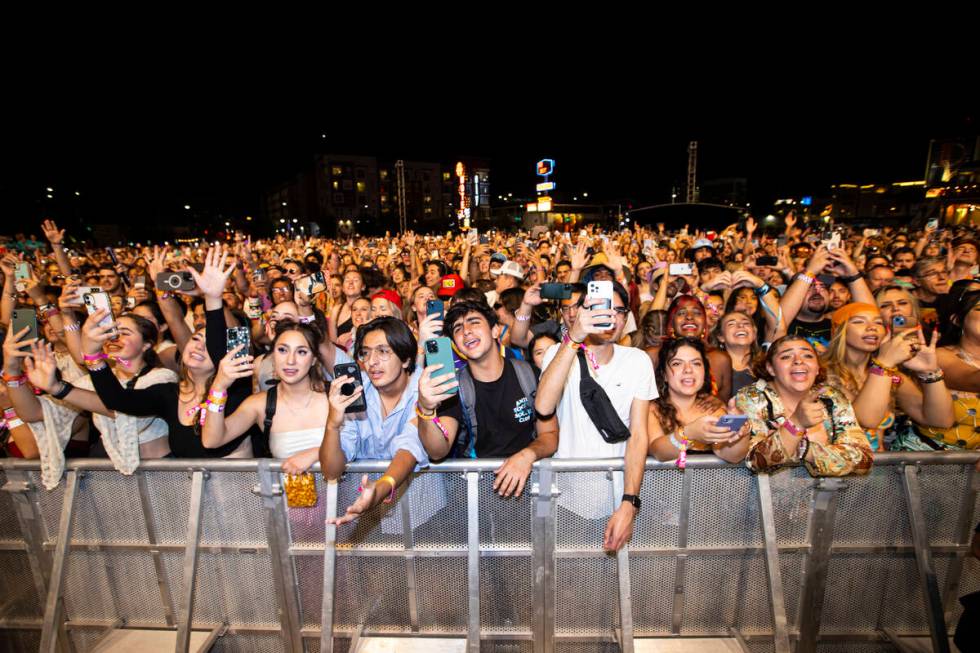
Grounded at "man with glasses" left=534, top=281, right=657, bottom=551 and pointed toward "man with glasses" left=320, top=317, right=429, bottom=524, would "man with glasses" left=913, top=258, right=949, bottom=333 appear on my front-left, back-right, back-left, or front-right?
back-right

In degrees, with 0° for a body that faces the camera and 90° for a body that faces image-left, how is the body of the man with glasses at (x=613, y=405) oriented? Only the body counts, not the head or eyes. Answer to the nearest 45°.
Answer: approximately 0°

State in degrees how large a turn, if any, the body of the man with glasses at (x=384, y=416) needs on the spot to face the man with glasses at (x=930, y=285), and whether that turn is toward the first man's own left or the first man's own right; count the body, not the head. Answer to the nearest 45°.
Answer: approximately 135° to the first man's own left

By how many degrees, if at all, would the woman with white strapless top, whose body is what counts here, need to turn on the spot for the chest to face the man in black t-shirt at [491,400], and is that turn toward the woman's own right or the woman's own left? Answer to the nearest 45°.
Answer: approximately 45° to the woman's own left

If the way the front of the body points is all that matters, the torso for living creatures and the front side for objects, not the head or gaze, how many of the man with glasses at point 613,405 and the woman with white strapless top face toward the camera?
2

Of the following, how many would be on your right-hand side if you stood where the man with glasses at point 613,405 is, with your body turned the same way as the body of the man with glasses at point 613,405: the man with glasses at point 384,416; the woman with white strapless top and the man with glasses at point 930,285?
2

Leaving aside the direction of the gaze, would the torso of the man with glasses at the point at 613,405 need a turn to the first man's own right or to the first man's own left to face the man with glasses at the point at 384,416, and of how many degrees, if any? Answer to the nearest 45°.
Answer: approximately 90° to the first man's own right

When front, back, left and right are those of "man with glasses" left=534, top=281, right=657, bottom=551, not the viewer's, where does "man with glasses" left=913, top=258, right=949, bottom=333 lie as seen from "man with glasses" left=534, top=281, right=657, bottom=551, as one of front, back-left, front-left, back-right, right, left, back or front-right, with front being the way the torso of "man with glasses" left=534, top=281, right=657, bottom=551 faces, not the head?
back-left

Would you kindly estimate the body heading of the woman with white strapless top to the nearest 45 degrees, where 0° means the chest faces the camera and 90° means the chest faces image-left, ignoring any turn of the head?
approximately 0°
